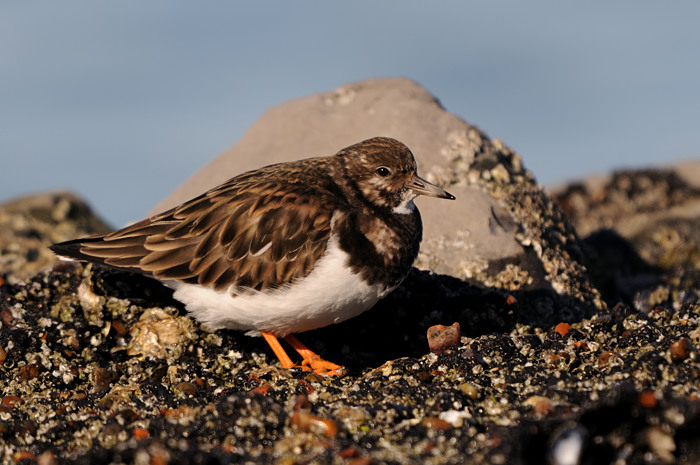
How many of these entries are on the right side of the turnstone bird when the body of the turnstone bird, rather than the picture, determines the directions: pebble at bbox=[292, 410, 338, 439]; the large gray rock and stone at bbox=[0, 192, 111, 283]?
1

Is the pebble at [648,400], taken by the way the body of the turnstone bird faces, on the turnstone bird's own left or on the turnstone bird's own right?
on the turnstone bird's own right

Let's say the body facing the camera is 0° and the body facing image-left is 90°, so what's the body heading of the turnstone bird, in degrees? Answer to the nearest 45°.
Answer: approximately 270°

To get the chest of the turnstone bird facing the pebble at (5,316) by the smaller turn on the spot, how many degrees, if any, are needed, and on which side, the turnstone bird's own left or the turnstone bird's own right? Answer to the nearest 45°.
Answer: approximately 180°

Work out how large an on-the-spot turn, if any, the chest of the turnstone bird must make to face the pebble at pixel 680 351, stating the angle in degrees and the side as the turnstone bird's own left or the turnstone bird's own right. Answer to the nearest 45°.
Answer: approximately 45° to the turnstone bird's own right

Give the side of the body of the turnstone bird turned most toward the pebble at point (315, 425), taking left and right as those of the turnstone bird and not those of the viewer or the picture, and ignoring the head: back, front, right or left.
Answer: right

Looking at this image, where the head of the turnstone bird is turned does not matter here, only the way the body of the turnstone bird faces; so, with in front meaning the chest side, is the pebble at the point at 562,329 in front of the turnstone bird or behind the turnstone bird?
in front

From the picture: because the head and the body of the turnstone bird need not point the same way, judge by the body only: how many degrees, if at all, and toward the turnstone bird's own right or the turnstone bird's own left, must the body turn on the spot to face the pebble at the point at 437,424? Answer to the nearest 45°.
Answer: approximately 90° to the turnstone bird's own right

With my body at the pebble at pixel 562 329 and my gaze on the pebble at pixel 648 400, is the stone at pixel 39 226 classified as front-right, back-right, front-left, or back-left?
back-right
